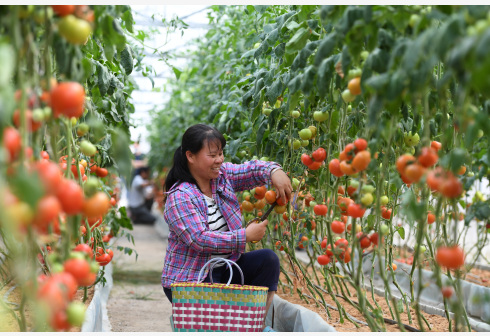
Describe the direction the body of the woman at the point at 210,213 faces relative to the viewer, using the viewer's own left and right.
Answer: facing the viewer and to the right of the viewer

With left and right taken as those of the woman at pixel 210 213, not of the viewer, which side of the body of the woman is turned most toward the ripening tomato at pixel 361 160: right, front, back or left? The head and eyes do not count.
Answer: front

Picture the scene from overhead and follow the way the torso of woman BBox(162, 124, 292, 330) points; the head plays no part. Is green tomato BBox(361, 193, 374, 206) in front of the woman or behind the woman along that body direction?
in front

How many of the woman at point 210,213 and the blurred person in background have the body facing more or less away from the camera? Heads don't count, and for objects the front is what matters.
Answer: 0

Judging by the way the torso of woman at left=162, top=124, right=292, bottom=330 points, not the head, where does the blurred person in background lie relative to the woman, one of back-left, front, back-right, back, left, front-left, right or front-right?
back-left
